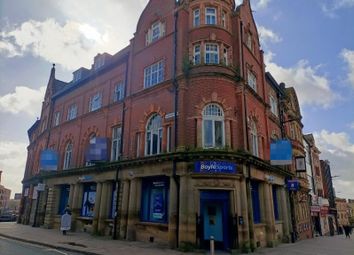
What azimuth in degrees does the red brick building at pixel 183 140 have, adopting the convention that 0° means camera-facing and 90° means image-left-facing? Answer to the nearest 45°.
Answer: approximately 0°

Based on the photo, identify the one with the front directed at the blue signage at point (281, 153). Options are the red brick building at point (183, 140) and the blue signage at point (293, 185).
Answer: the blue signage at point (293, 185)

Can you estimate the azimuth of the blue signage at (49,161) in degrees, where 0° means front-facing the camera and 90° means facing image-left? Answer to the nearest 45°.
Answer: approximately 0°

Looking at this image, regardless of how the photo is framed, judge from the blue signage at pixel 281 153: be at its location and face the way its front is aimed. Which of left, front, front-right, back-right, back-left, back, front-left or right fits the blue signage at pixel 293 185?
back

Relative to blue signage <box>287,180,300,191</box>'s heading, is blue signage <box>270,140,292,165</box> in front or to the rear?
in front

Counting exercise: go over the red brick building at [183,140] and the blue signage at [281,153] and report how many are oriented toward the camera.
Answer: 2

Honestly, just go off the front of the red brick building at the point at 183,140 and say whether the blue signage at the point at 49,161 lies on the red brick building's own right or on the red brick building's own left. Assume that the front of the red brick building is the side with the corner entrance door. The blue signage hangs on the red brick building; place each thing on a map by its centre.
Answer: on the red brick building's own right

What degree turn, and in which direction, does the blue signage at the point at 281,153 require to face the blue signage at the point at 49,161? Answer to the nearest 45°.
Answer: approximately 90° to its right
